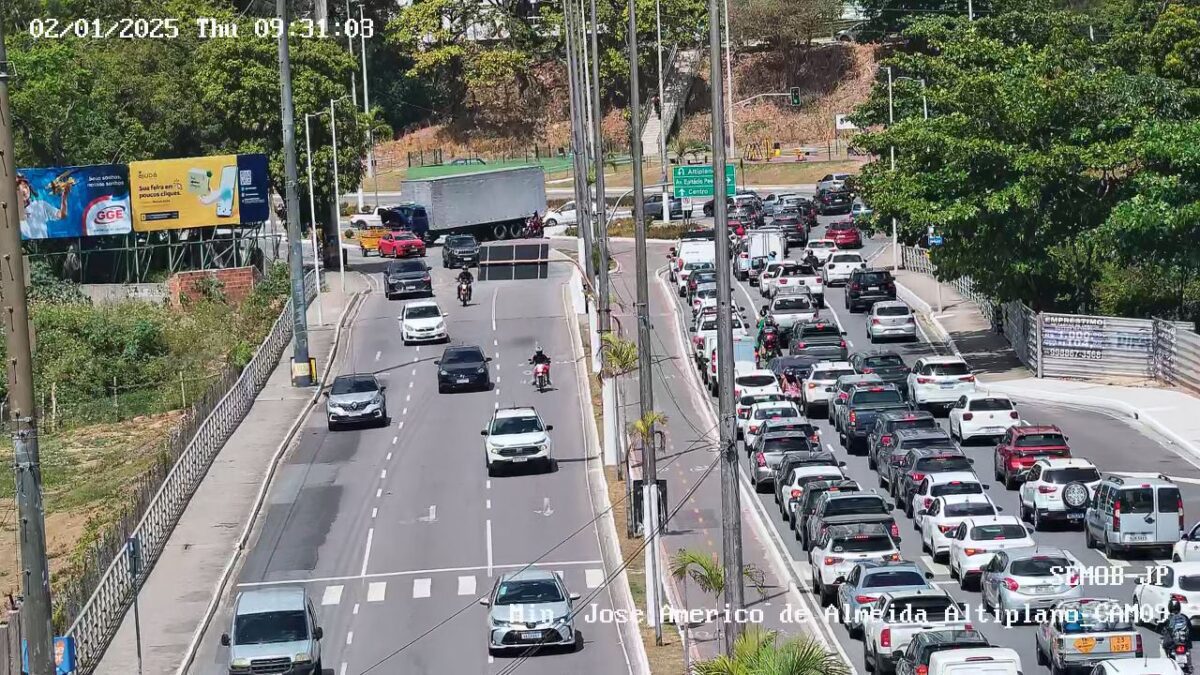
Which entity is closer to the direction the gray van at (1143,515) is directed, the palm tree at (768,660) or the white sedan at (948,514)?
the white sedan

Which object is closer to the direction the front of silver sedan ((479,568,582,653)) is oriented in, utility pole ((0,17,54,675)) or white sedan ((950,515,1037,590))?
the utility pole

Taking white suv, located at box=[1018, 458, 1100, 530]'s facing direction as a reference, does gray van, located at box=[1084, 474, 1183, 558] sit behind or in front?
behind

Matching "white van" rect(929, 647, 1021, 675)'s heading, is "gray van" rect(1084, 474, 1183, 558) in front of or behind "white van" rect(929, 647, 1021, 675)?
in front

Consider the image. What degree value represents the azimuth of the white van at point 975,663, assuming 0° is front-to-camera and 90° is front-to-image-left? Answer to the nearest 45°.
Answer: approximately 180°

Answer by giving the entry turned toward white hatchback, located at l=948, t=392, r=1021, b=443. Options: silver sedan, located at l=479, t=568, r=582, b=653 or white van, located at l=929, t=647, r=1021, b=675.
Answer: the white van

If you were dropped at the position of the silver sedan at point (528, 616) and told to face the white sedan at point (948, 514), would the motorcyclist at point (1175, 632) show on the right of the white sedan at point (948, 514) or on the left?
right

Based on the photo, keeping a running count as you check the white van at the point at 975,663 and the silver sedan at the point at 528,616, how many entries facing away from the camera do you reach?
1

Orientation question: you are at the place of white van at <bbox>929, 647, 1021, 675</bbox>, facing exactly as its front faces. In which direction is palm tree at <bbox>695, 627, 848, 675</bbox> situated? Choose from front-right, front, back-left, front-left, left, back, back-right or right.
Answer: back-left

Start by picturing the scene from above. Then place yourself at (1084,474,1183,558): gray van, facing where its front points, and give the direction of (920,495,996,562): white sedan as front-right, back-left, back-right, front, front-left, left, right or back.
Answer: front-left

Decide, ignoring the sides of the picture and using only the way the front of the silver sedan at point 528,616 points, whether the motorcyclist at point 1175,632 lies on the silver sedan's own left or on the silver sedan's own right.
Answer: on the silver sedan's own left
